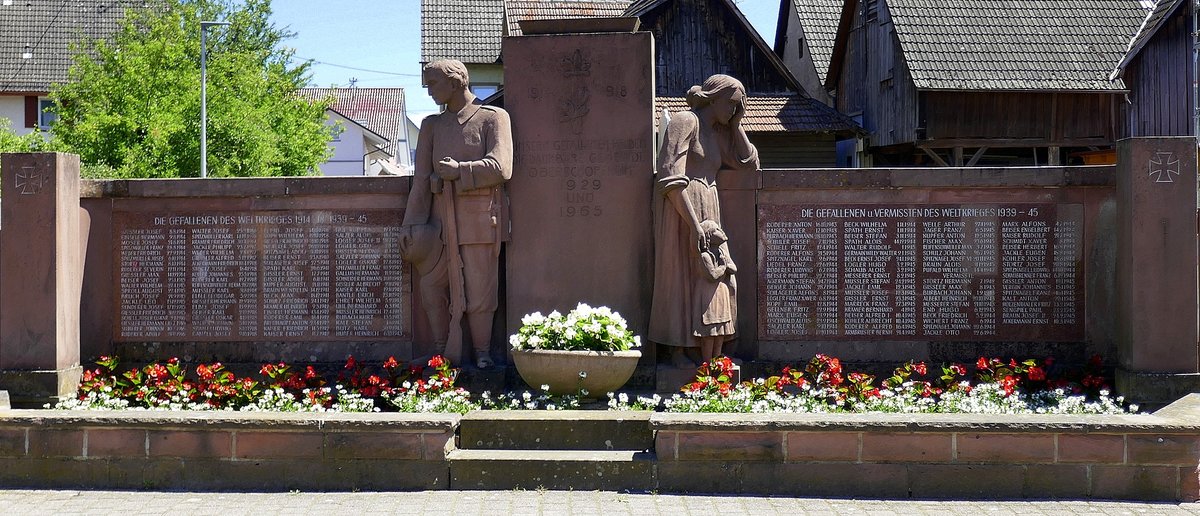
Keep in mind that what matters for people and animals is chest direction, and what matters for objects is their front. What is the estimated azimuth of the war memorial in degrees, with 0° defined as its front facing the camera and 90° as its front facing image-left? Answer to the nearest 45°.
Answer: approximately 0°

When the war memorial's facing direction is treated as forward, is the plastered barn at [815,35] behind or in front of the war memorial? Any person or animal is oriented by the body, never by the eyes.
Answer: behind

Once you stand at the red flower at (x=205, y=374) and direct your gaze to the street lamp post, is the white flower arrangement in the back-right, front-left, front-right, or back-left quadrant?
back-right

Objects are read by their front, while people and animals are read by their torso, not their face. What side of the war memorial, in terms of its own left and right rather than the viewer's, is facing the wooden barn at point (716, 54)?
back
